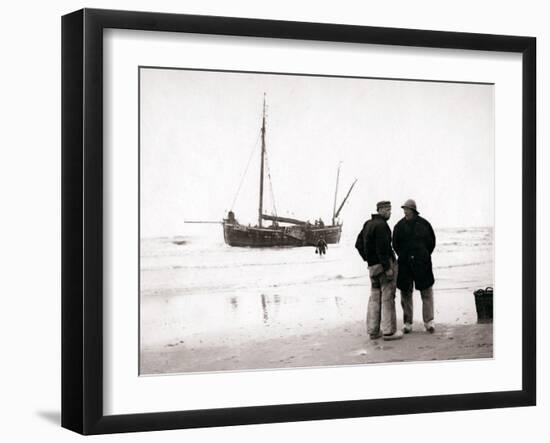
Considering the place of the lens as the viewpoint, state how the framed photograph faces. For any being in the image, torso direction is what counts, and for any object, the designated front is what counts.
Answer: facing the viewer and to the right of the viewer
